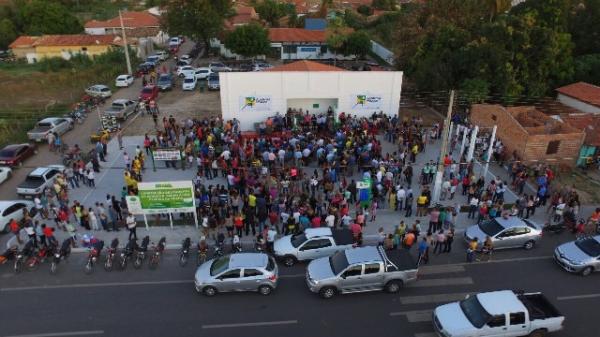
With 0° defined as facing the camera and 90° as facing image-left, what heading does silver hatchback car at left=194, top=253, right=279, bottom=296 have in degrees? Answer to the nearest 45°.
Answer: approximately 90°

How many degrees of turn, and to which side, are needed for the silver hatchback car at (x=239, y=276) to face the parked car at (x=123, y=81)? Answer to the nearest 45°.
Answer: approximately 90° to its right

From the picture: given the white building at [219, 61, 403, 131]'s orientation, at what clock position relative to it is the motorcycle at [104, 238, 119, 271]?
The motorcycle is roughly at 1 o'clock from the white building.

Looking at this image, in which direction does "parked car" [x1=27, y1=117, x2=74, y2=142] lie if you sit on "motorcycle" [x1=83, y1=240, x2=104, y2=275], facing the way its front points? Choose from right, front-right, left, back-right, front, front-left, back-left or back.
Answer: back-right

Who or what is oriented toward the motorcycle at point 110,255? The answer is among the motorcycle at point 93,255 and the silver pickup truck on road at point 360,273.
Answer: the silver pickup truck on road

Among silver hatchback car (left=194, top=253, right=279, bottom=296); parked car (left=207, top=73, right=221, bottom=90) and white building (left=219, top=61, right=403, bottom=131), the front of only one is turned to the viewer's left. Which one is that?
the silver hatchback car

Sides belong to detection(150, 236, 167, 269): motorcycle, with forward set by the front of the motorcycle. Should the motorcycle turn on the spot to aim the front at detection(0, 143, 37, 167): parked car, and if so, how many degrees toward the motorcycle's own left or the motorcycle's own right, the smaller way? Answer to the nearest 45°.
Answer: approximately 90° to the motorcycle's own right

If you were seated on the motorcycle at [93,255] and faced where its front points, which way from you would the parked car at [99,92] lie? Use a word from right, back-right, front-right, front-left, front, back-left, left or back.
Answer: back-right

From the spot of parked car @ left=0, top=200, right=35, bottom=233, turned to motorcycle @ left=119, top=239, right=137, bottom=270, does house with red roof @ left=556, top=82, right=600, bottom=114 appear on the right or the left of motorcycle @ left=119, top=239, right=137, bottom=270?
left

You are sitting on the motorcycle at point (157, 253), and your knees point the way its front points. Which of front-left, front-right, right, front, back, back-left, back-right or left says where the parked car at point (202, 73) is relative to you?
back-right

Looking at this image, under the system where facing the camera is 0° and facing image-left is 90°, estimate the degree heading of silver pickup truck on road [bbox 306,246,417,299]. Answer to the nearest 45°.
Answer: approximately 90°

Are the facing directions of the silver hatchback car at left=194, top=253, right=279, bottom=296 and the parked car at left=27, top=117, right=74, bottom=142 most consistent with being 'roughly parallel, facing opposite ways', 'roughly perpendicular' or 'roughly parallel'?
roughly perpendicular

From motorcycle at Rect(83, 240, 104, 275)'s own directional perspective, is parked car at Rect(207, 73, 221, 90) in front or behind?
behind

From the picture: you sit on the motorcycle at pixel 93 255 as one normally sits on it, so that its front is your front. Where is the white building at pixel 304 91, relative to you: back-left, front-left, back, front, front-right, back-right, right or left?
back
